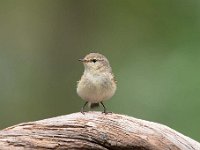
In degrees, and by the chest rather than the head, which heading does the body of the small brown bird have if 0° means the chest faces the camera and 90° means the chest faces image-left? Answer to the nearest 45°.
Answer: approximately 0°
